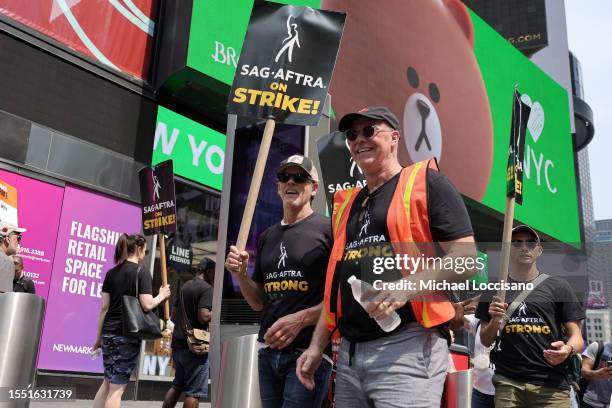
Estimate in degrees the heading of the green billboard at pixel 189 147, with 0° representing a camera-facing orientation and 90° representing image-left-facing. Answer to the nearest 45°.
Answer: approximately 315°

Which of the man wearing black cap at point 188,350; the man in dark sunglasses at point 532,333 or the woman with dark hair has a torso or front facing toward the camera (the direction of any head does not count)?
the man in dark sunglasses

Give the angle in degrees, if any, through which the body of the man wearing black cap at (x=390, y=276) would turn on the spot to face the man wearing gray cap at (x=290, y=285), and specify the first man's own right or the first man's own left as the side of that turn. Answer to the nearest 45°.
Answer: approximately 90° to the first man's own right

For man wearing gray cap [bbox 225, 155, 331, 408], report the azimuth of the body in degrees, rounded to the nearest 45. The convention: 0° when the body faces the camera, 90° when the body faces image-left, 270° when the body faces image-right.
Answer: approximately 45°

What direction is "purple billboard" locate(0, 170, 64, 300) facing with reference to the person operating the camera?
facing the viewer and to the right of the viewer

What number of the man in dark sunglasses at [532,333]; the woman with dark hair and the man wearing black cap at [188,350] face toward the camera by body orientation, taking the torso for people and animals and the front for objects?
1

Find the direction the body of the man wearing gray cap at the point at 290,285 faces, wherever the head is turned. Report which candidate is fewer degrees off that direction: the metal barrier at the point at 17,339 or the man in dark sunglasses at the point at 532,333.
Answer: the metal barrier

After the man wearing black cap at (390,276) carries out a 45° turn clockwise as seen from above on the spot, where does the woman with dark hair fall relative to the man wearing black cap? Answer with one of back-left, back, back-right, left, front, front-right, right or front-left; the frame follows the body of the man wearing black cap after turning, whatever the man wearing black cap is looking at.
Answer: front-right

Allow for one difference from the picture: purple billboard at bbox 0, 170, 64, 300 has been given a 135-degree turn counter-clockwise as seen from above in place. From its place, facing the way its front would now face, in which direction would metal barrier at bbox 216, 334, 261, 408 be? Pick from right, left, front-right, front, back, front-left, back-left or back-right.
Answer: back

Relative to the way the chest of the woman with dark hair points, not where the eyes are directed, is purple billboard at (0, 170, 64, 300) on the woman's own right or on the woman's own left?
on the woman's own left
